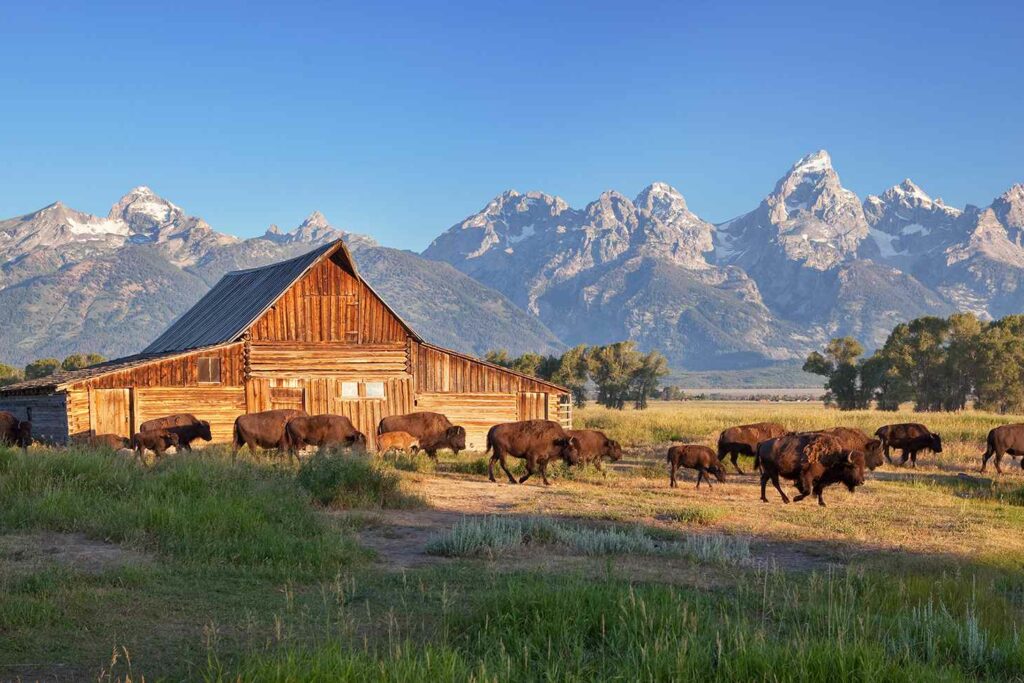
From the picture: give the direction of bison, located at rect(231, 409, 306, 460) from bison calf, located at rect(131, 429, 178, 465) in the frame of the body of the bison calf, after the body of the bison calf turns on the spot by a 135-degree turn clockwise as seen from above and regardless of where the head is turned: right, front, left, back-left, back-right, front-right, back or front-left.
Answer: back-left

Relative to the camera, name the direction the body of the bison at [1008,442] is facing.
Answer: to the viewer's right

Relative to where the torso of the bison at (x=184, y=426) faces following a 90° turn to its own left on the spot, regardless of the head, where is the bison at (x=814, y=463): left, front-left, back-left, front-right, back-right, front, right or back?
back-right

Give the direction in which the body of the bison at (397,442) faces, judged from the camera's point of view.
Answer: to the viewer's right

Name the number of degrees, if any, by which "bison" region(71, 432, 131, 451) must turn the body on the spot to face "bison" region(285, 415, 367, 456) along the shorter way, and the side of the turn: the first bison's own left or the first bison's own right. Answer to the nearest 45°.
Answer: approximately 45° to the first bison's own right

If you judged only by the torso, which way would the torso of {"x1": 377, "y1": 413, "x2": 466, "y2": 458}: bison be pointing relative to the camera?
to the viewer's right

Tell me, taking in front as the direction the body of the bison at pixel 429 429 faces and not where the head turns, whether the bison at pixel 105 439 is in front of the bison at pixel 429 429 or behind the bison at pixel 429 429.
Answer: behind

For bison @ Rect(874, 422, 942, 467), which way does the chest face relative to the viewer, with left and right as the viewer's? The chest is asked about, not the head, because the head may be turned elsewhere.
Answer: facing to the right of the viewer

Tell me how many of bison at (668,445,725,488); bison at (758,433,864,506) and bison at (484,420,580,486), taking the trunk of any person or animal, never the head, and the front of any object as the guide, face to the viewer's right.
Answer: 3

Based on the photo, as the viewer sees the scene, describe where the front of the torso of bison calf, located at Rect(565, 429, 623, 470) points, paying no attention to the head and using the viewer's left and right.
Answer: facing to the right of the viewer

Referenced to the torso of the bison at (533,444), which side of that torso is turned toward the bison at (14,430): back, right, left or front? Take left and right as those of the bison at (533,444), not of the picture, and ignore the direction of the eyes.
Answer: back
